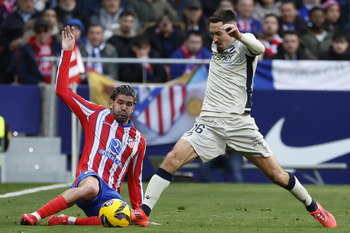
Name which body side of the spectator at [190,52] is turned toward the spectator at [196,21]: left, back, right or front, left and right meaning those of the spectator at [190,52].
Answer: back

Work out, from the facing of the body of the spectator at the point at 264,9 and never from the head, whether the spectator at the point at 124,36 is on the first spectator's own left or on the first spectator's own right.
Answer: on the first spectator's own right

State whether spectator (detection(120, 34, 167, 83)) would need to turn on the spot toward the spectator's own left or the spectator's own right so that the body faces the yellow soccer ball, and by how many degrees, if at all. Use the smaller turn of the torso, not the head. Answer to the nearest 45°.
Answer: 0° — they already face it

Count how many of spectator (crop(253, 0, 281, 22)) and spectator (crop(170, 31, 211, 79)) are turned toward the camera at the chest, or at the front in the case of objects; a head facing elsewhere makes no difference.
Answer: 2

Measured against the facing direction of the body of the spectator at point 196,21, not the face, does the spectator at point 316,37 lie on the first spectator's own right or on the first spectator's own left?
on the first spectator's own left

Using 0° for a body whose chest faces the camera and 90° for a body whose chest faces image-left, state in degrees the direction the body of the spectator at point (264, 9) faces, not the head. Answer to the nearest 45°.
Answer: approximately 0°

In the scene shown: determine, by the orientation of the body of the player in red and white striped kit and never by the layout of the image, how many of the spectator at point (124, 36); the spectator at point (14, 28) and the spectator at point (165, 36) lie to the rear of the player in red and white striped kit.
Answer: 3

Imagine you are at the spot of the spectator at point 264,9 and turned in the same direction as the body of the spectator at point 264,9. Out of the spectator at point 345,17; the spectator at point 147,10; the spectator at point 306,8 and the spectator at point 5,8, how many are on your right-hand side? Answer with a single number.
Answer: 2
